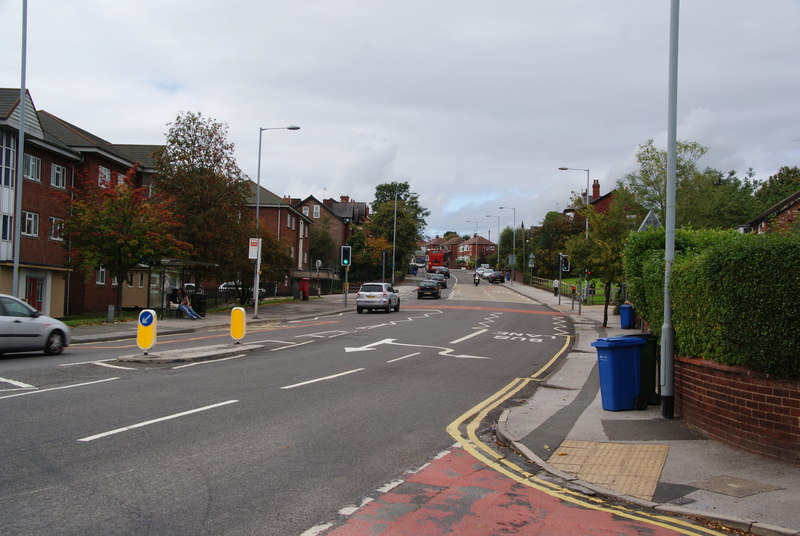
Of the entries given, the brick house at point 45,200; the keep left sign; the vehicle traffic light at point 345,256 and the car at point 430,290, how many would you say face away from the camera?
1

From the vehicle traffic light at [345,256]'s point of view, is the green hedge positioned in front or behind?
in front

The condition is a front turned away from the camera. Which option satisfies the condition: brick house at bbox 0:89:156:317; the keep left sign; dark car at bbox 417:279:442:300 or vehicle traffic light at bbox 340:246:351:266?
the dark car

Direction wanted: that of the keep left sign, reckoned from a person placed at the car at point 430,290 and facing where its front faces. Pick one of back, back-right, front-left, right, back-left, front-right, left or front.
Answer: back

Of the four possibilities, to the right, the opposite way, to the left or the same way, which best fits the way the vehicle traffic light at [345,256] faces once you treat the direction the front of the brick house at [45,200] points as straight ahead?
to the right

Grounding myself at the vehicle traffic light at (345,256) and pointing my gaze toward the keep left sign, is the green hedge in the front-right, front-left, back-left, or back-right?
front-left

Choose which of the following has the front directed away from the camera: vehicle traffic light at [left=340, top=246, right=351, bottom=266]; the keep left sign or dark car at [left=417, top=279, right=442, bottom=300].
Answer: the dark car

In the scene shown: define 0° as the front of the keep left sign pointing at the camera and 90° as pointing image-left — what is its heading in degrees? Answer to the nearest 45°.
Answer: approximately 0°

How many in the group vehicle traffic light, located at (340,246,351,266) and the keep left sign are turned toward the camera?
2

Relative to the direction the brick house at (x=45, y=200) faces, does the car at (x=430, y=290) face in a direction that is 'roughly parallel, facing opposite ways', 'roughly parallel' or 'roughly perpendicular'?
roughly perpendicular

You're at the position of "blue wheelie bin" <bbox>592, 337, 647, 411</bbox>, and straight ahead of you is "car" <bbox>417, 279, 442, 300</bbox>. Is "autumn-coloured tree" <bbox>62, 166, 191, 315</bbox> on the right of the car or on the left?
left

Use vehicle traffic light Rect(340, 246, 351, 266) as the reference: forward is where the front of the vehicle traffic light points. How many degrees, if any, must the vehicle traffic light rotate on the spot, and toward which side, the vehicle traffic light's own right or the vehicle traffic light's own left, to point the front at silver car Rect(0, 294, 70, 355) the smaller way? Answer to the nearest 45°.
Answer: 0° — it already faces it

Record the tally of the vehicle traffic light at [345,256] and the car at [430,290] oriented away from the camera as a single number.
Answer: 1

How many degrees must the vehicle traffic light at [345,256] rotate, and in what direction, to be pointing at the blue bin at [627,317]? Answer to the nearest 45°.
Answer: approximately 45° to its left

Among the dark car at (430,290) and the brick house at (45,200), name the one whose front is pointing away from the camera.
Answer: the dark car

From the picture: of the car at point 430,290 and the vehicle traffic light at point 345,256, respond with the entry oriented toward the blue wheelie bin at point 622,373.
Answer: the vehicle traffic light

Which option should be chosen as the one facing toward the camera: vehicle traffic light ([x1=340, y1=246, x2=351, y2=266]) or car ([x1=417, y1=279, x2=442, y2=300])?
the vehicle traffic light

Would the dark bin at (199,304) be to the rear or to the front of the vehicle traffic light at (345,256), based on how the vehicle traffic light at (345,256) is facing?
to the front

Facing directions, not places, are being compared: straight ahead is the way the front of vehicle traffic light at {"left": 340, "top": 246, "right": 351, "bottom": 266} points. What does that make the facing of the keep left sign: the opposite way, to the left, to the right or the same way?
the same way

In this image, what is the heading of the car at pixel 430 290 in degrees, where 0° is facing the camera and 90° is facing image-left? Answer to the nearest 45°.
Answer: approximately 180°

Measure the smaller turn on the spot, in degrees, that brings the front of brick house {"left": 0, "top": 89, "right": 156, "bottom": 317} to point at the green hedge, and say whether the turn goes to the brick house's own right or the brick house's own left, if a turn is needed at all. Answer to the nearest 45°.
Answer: approximately 45° to the brick house's own right

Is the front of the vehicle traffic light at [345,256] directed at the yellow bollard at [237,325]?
yes
